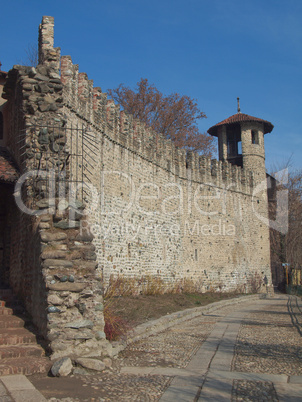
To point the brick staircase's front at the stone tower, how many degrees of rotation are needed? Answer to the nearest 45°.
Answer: approximately 135° to its left
